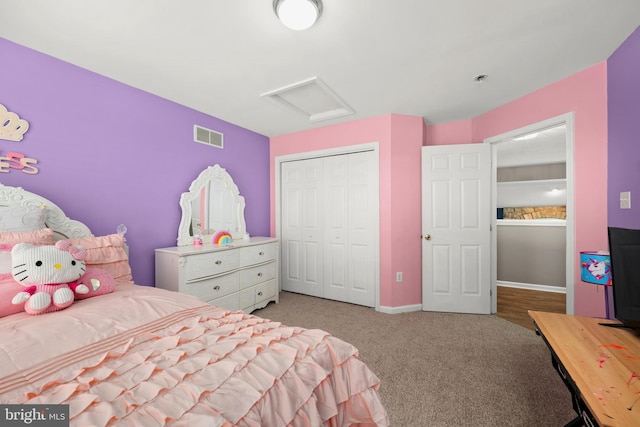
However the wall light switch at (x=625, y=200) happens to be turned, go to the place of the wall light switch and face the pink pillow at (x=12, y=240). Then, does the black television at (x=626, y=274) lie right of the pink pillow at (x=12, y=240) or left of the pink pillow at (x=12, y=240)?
left

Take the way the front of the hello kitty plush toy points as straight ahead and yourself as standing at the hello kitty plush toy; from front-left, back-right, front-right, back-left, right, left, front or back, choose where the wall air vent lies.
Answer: left

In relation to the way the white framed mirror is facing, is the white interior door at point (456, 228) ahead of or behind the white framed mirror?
ahead

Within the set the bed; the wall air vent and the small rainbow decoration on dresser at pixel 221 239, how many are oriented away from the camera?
0

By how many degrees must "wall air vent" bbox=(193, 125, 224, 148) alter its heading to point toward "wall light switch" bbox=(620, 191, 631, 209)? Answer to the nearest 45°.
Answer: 0° — it already faces it

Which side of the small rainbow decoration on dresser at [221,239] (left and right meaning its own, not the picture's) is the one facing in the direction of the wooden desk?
front

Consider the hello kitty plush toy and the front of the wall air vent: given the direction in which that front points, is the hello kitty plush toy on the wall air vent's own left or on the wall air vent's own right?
on the wall air vent's own right

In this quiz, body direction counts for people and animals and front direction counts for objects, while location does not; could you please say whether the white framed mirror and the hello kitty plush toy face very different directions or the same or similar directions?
same or similar directions

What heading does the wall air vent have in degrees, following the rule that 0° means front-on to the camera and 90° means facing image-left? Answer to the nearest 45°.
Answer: approximately 315°

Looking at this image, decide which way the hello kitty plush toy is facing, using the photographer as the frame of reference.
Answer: facing the viewer and to the right of the viewer

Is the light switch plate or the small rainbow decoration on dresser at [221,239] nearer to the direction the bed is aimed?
the light switch plate

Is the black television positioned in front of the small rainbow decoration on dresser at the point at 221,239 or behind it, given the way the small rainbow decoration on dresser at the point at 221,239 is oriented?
in front

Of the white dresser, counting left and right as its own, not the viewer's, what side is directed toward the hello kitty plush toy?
right

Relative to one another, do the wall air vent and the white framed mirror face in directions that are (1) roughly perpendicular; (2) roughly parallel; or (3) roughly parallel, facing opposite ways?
roughly parallel
